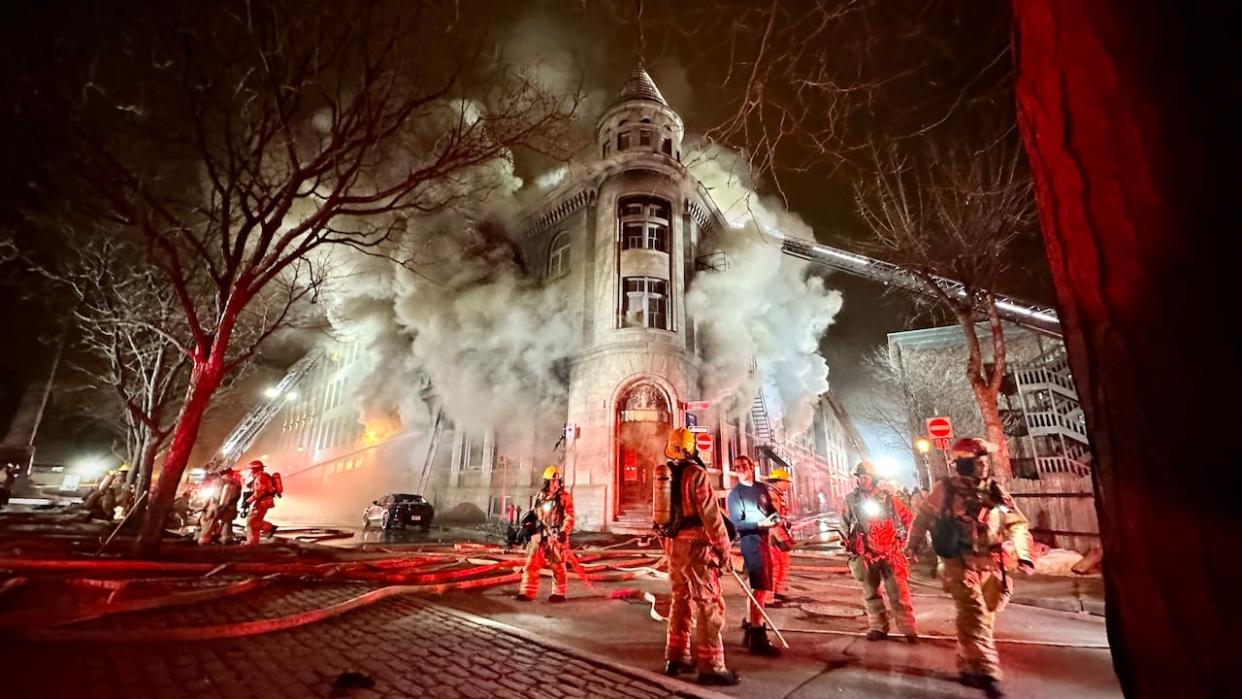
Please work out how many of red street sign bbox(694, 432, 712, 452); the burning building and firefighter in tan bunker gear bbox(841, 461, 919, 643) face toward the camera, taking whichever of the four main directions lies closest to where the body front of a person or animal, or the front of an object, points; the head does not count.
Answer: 3

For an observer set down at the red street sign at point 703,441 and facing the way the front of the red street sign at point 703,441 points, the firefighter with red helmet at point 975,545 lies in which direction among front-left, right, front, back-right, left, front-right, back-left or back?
front

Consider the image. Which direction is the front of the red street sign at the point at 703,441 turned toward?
toward the camera

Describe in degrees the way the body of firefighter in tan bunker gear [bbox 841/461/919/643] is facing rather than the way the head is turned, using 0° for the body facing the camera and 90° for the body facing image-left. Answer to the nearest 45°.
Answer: approximately 0°

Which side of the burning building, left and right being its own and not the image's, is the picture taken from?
front

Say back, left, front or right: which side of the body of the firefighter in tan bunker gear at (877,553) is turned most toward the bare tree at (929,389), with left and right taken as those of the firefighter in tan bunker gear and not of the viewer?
back

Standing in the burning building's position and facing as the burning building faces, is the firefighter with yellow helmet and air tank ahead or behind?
ahead

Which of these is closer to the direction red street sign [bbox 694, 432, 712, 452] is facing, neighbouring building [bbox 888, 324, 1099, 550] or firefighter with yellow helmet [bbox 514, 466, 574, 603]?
the firefighter with yellow helmet

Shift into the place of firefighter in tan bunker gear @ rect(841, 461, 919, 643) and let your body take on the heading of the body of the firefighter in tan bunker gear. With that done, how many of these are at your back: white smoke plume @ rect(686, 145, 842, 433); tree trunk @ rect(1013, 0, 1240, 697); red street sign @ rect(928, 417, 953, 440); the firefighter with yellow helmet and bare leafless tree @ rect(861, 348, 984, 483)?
3
